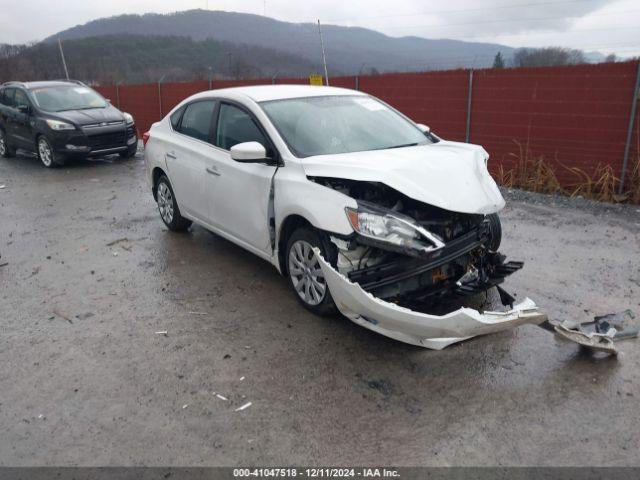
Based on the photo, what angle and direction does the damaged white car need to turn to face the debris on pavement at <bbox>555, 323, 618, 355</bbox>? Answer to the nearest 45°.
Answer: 0° — it already faces it

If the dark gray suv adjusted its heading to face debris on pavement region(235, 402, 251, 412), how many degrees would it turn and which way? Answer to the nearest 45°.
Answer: approximately 45° to its right

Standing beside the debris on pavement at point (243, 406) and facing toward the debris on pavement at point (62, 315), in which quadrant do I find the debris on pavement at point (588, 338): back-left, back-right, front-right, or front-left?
back-right

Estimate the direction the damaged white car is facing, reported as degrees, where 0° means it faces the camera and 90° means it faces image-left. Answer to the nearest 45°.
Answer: approximately 315°

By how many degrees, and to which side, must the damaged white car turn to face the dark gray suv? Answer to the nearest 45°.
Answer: approximately 180°

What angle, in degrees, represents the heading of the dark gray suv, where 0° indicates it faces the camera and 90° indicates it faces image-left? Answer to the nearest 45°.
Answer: approximately 315°

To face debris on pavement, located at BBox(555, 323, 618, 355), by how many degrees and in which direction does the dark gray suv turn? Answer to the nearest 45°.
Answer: approximately 45° to its right

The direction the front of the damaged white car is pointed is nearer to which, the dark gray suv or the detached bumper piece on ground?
the detached bumper piece on ground

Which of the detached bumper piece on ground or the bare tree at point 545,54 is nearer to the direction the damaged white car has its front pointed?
the detached bumper piece on ground

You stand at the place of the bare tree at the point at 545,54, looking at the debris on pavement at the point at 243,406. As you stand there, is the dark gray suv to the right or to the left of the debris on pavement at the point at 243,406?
right

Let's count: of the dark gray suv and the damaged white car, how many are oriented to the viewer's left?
0
